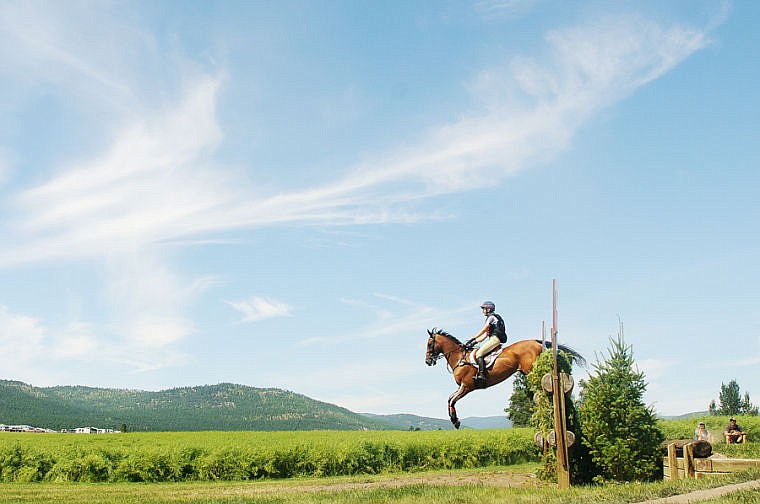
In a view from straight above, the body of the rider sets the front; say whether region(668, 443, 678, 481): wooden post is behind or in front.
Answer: behind

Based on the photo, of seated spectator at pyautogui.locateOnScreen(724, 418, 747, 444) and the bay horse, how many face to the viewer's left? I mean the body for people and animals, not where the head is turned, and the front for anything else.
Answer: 1

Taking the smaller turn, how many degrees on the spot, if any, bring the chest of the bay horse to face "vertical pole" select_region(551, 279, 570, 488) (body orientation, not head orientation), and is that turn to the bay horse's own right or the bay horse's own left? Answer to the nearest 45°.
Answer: approximately 135° to the bay horse's own left

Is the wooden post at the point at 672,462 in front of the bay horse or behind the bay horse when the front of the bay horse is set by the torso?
behind

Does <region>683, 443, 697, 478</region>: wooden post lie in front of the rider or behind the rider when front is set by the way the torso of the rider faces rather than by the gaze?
behind

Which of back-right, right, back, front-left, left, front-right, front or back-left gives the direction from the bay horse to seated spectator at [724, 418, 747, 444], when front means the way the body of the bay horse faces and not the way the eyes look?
back-right

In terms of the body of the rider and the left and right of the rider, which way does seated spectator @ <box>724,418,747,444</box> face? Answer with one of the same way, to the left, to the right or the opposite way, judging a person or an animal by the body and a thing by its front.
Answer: to the left

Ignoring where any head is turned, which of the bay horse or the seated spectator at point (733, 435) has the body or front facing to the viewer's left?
the bay horse

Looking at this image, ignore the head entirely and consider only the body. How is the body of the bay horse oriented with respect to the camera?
to the viewer's left

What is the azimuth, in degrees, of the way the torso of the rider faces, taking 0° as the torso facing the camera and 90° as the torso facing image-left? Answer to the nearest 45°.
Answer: approximately 90°

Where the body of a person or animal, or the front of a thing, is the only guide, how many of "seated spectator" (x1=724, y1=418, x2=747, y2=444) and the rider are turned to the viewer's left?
1

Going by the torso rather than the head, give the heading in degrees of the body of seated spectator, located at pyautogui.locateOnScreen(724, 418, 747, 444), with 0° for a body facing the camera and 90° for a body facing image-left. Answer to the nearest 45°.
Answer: approximately 0°

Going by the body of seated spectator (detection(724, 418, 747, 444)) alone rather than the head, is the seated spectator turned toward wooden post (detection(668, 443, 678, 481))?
yes

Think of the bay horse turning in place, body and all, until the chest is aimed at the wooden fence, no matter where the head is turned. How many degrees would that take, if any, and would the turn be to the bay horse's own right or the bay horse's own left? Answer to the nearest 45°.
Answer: approximately 180°

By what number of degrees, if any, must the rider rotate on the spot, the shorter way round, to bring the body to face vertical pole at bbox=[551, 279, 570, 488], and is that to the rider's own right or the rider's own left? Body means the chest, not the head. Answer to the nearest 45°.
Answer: approximately 135° to the rider's own left
